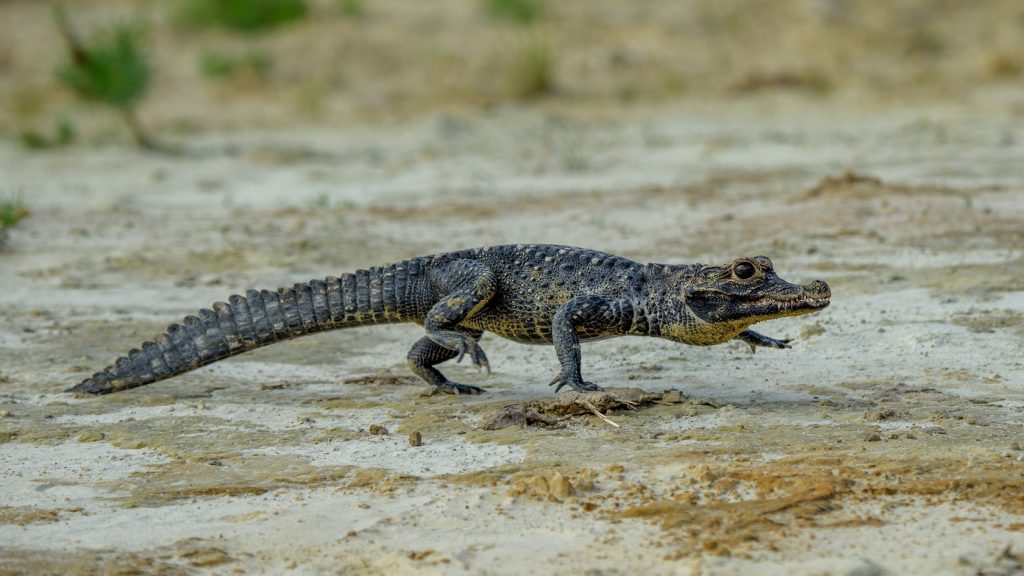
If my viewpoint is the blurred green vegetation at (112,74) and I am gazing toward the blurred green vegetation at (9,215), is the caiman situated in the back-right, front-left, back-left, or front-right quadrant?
front-left

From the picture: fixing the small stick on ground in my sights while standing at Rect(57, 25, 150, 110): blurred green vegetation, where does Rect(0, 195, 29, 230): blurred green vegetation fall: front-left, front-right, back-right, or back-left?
front-right

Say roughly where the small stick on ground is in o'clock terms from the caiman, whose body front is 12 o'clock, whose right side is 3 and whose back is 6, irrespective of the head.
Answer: The small stick on ground is roughly at 2 o'clock from the caiman.

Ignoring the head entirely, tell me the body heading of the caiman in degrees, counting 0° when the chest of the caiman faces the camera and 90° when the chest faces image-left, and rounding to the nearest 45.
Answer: approximately 270°

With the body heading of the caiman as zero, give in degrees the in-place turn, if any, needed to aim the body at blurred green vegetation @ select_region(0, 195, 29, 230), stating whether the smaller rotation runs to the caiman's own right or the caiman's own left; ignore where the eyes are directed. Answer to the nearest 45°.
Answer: approximately 135° to the caiman's own left

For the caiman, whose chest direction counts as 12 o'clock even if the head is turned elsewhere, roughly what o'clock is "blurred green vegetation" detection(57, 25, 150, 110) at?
The blurred green vegetation is roughly at 8 o'clock from the caiman.
